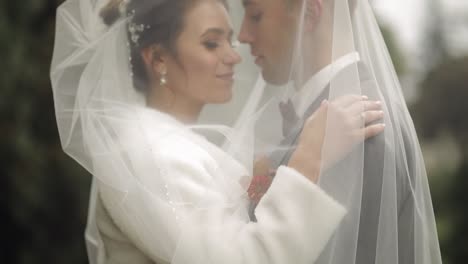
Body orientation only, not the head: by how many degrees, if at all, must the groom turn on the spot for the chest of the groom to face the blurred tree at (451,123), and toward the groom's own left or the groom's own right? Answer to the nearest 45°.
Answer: approximately 90° to the groom's own right

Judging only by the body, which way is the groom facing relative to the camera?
to the viewer's left

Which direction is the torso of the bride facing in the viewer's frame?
to the viewer's right

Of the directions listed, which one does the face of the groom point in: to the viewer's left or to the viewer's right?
to the viewer's left

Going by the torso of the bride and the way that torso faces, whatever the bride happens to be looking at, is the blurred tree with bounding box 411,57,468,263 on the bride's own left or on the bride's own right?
on the bride's own left

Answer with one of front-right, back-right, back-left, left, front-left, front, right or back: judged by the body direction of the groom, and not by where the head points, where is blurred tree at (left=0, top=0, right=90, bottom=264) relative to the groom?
front-right

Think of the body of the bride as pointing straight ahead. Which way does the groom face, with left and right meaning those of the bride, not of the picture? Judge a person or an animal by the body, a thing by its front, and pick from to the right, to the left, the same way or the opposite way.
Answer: the opposite way
